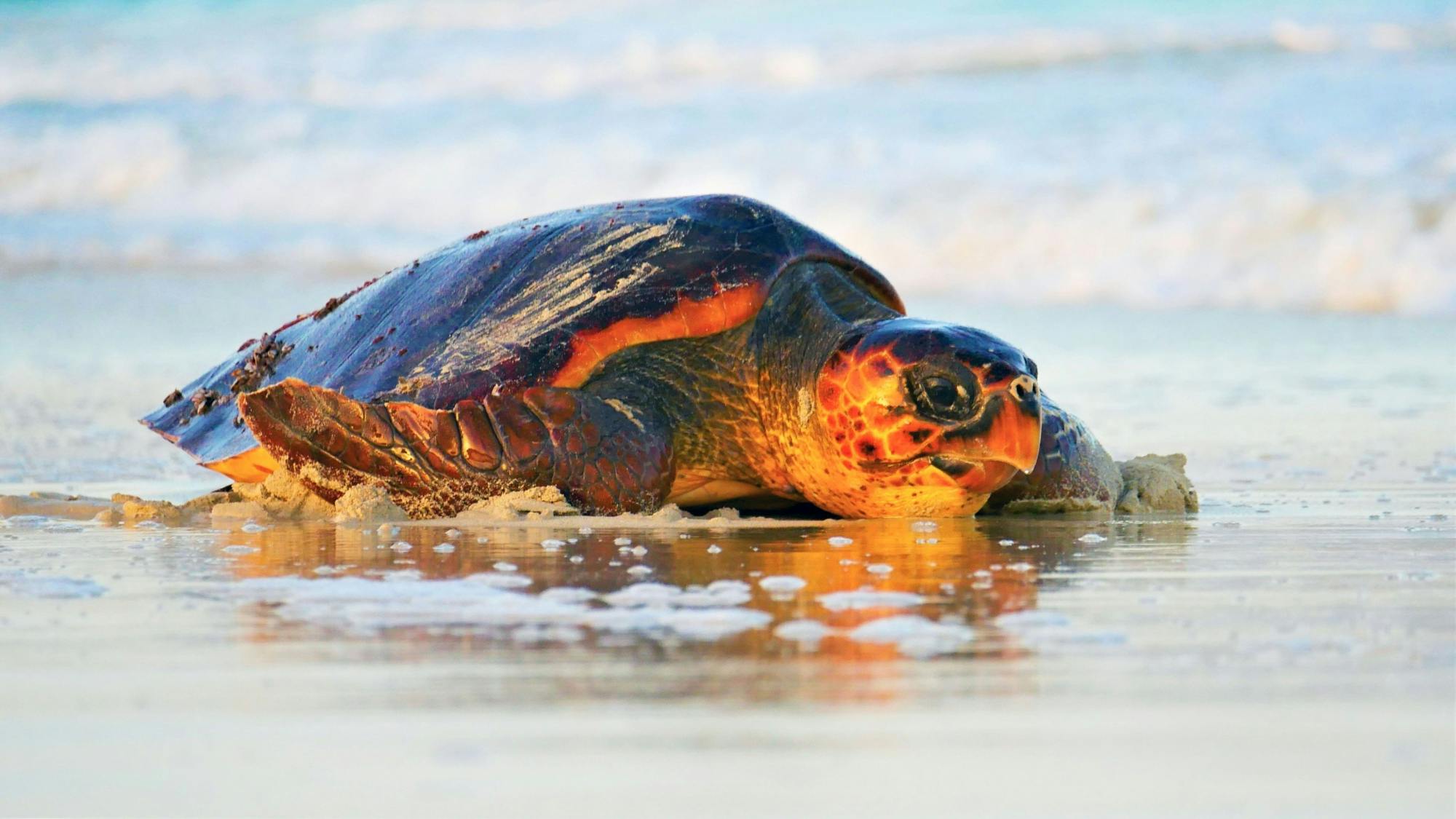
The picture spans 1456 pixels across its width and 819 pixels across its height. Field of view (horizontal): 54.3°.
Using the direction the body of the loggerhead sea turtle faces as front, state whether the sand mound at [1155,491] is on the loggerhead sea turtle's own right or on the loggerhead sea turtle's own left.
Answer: on the loggerhead sea turtle's own left

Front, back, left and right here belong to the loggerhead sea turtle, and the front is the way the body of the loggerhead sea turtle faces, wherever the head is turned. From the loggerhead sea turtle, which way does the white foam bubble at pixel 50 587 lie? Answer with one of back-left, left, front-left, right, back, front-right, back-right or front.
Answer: right

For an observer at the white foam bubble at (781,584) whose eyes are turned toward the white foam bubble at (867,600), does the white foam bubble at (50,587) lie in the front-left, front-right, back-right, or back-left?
back-right

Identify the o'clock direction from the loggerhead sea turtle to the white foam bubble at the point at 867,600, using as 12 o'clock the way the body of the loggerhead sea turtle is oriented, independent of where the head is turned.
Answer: The white foam bubble is roughly at 1 o'clock from the loggerhead sea turtle.

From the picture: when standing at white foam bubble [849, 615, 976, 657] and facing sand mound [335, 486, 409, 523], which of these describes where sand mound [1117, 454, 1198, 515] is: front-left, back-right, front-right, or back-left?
front-right

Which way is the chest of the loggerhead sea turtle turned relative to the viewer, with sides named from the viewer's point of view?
facing the viewer and to the right of the viewer

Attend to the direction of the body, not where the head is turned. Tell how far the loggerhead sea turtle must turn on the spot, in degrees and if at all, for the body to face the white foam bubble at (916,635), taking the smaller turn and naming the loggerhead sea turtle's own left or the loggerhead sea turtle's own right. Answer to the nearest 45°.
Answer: approximately 45° to the loggerhead sea turtle's own right

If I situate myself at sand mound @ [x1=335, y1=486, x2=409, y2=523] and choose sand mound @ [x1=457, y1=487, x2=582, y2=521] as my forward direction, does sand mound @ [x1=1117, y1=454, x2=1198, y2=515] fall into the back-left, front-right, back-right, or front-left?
front-left

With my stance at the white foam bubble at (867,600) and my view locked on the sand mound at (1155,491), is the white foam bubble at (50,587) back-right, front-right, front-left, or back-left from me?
back-left
